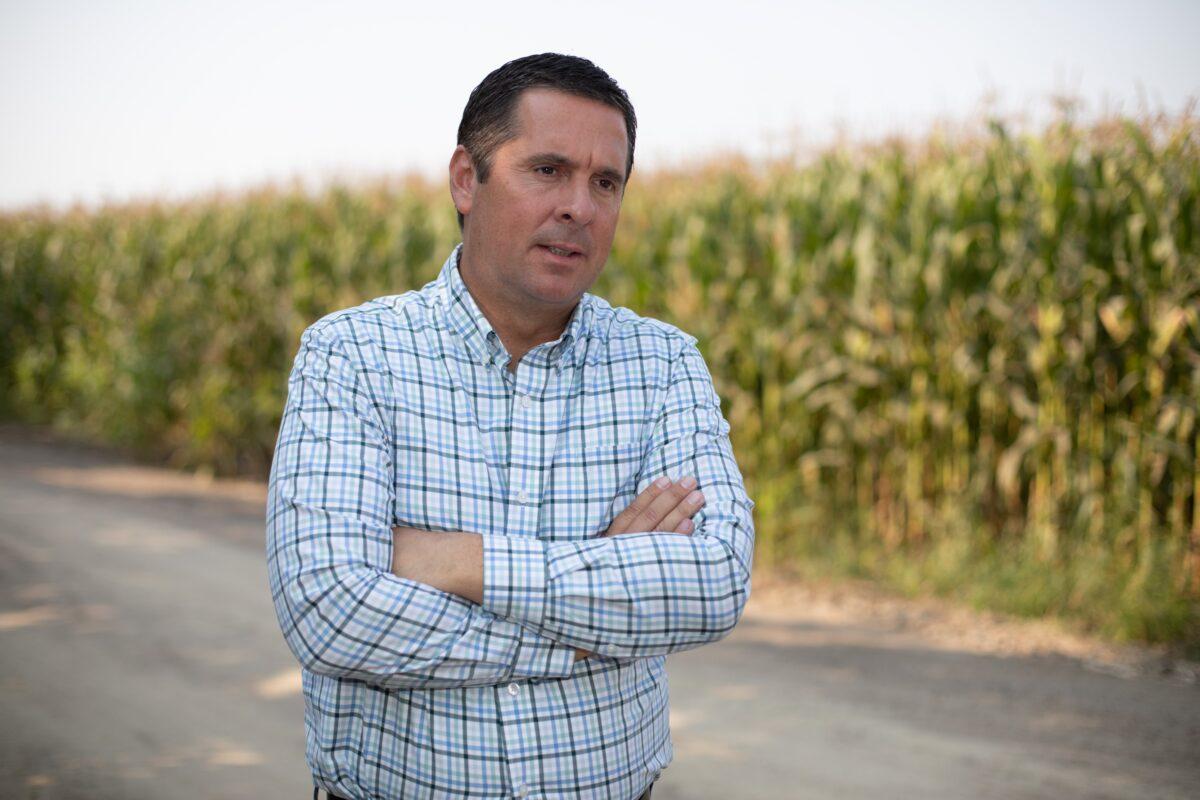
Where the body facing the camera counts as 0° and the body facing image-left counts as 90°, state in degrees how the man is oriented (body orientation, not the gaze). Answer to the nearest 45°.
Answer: approximately 0°
